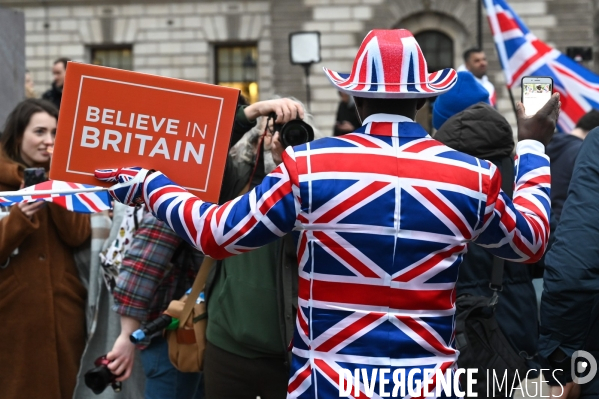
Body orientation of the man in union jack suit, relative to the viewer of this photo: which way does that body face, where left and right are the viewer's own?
facing away from the viewer

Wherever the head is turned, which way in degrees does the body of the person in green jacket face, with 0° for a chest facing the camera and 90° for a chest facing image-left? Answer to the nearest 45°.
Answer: approximately 315°

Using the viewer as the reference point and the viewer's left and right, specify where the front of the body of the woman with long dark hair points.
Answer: facing the viewer and to the right of the viewer

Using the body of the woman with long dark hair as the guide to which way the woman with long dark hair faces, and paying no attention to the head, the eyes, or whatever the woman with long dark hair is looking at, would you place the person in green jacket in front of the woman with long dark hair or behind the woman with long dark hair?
in front

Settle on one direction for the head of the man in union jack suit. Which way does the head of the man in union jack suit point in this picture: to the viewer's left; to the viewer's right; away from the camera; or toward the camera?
away from the camera

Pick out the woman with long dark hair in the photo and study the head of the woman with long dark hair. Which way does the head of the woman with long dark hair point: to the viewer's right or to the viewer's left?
to the viewer's right
